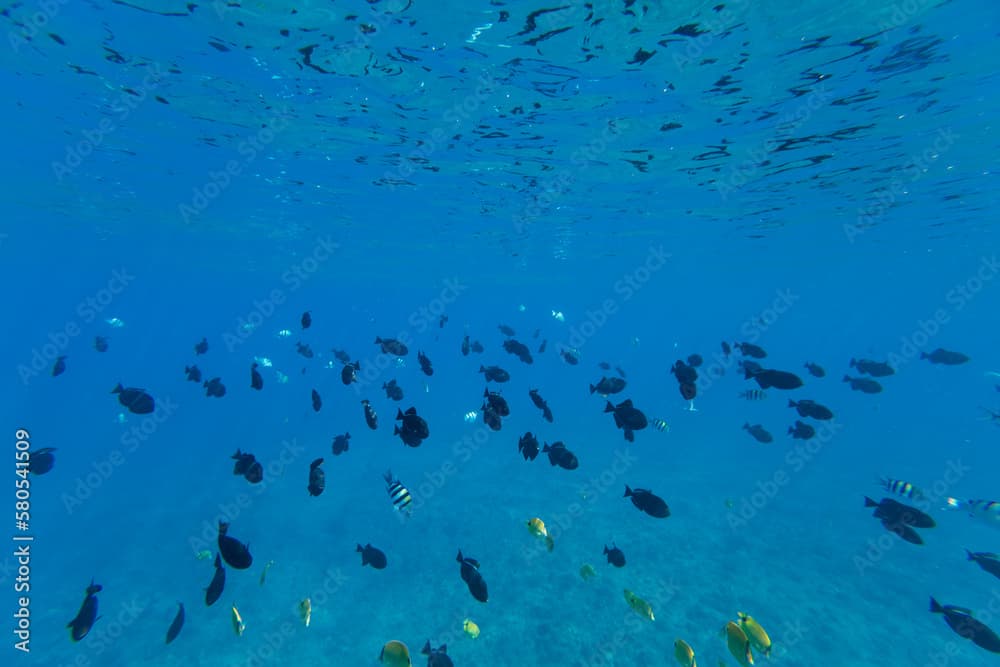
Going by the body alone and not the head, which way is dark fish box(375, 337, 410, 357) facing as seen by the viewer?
to the viewer's right

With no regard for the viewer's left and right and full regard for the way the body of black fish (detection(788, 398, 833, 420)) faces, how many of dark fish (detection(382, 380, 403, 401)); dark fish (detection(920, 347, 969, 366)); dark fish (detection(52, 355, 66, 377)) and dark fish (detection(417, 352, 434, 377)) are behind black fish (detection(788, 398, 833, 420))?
3

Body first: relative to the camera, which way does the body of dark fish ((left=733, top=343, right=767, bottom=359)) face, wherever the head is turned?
to the viewer's right

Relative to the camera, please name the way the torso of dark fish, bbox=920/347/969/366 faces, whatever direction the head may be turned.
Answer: to the viewer's right

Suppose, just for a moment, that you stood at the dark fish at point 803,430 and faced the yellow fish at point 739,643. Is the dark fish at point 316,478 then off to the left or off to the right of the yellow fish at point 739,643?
right

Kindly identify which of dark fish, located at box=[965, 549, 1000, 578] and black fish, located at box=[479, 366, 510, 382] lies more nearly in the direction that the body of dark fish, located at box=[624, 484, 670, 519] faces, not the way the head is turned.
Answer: the dark fish

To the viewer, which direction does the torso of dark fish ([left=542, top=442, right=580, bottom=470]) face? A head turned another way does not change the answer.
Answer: to the viewer's right
